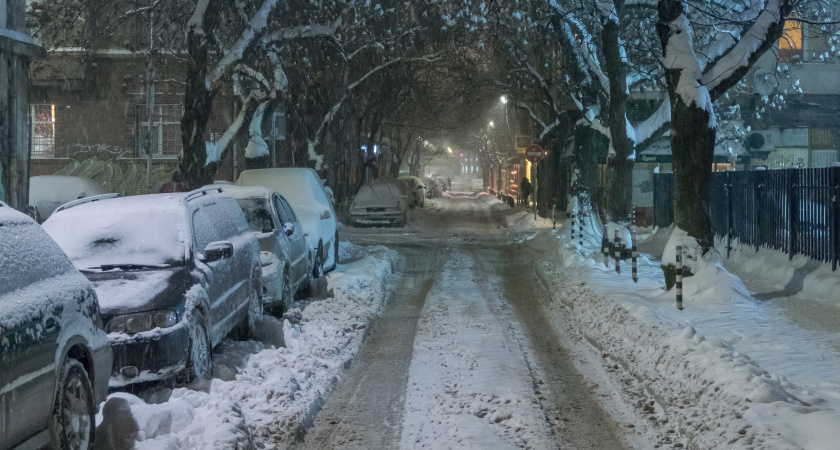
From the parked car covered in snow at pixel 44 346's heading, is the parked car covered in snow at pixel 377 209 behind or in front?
behind

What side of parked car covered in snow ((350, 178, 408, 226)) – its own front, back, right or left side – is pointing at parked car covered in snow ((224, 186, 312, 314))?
front

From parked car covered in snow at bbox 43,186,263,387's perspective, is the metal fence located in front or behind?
behind

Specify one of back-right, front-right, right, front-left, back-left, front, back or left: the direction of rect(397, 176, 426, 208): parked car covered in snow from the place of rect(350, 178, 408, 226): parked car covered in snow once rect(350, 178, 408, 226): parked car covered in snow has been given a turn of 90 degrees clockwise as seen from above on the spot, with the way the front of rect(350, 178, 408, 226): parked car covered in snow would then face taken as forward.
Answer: right

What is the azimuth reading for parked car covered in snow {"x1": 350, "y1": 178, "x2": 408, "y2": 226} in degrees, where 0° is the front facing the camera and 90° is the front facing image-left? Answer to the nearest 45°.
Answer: approximately 0°

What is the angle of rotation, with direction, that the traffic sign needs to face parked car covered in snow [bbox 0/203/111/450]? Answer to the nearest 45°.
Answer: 0° — it already faces it

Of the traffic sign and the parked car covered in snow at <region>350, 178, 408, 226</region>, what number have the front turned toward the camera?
2

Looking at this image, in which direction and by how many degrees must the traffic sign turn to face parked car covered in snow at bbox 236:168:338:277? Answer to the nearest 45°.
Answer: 0° — it already faces it

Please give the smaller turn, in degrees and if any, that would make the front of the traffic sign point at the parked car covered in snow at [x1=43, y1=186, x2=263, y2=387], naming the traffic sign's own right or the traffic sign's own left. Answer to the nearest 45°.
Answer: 0° — it already faces it

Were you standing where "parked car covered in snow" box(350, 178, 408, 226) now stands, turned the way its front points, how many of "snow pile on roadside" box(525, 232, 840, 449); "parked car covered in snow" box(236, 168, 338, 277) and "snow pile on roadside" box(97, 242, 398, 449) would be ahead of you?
3

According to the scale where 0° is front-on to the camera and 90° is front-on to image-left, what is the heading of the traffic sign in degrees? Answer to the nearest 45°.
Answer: approximately 0°

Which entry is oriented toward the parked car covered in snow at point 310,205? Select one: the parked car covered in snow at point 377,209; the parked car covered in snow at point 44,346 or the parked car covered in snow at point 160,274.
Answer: the parked car covered in snow at point 377,209
